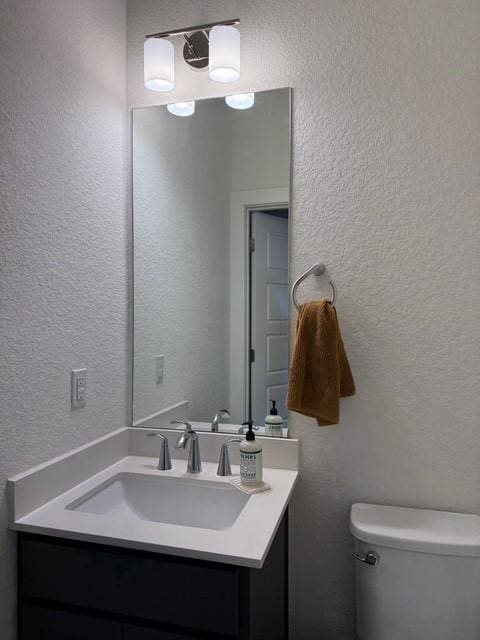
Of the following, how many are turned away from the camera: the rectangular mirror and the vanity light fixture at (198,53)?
0

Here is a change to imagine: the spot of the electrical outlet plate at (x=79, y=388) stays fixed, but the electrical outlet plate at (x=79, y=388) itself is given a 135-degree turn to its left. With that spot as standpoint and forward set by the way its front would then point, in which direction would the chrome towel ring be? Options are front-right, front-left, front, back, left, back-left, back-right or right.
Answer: right

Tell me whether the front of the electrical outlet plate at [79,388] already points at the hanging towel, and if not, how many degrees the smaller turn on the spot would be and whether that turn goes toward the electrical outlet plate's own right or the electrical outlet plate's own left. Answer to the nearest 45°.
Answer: approximately 45° to the electrical outlet plate's own left

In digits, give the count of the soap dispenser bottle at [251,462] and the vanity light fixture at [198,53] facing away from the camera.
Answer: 0

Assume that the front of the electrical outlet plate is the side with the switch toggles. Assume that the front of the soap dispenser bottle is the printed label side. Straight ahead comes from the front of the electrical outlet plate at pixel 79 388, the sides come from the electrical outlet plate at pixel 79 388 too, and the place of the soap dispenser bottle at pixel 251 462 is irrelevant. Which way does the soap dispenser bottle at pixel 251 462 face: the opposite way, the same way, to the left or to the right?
to the right

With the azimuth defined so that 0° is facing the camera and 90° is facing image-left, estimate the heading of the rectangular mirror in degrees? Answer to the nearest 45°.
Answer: approximately 45°

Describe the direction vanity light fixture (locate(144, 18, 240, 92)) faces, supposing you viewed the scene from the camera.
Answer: facing the viewer and to the left of the viewer

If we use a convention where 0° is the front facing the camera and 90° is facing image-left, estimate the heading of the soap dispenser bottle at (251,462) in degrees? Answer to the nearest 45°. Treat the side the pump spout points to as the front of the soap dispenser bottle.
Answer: approximately 45°
